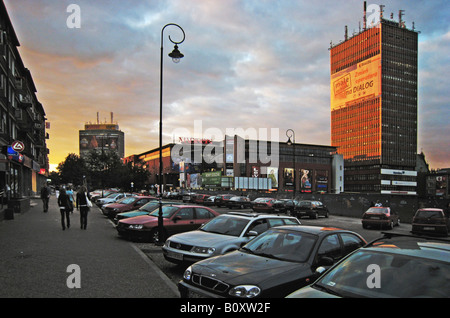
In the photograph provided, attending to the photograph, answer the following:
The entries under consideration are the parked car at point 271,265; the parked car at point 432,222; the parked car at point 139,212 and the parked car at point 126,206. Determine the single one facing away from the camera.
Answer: the parked car at point 432,222

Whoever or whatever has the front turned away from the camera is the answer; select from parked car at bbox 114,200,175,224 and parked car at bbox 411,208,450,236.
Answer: parked car at bbox 411,208,450,236

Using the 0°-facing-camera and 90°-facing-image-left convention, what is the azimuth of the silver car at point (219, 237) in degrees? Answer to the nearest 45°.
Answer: approximately 45°

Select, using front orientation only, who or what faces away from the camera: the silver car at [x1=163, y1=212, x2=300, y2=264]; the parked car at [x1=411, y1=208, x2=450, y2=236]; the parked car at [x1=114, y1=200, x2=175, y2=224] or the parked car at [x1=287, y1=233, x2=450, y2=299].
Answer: the parked car at [x1=411, y1=208, x2=450, y2=236]

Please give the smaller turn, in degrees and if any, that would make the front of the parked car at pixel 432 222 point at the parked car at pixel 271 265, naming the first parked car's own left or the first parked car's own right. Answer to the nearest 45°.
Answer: approximately 180°

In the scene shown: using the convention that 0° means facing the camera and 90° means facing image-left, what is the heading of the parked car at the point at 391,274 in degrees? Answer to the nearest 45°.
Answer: approximately 45°

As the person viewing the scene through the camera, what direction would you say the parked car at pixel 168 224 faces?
facing the viewer and to the left of the viewer

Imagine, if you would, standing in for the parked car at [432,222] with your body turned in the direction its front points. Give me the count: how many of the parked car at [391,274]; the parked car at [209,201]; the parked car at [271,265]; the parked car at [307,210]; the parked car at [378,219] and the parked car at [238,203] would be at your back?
2

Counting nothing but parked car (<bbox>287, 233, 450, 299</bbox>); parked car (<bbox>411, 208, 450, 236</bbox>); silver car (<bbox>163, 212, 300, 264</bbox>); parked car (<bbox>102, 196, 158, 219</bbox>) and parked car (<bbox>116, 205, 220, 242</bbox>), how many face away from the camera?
1

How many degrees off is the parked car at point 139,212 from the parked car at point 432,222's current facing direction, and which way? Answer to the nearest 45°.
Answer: approximately 135° to its left

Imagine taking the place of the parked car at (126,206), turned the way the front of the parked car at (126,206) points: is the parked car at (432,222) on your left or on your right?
on your left

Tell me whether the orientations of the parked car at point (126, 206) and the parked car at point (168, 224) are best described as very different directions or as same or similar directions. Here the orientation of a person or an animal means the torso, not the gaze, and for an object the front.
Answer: same or similar directions

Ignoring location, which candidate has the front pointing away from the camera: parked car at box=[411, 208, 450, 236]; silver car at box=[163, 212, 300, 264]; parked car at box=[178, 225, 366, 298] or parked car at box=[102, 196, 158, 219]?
parked car at box=[411, 208, 450, 236]

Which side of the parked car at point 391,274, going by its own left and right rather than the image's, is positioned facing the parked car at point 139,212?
right

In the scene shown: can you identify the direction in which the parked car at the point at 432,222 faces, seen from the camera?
facing away from the viewer
